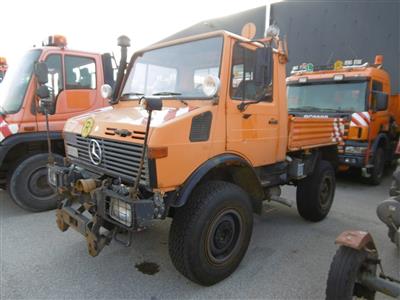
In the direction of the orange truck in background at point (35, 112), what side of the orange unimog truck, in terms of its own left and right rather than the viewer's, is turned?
right

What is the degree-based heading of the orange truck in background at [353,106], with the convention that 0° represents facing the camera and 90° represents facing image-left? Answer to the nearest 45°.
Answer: approximately 45°

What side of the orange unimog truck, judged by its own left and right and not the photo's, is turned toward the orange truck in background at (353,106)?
back

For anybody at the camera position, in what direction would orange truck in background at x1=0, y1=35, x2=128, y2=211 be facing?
facing the viewer and to the left of the viewer

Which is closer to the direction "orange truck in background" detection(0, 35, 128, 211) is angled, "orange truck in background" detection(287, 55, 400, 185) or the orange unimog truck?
the orange unimog truck

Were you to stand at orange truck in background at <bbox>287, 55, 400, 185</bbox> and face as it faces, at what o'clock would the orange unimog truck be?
The orange unimog truck is roughly at 11 o'clock from the orange truck in background.

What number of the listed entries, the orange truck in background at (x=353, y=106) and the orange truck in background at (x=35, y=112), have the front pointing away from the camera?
0

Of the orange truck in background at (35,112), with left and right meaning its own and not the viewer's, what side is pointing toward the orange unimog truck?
left

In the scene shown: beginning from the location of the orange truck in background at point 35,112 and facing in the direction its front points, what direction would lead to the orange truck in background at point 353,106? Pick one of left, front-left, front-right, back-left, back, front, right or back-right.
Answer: back-left

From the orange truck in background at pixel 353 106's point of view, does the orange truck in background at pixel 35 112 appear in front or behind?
in front
